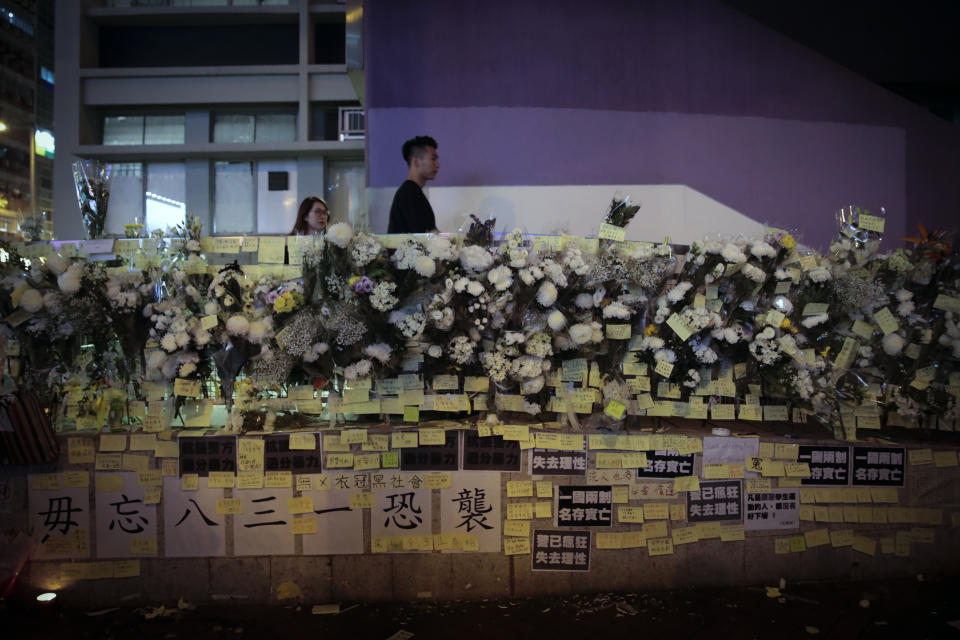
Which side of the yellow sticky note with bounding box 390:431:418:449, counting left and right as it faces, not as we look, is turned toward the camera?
front

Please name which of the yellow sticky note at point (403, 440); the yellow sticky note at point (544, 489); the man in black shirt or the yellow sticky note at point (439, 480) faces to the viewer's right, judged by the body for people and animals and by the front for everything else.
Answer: the man in black shirt

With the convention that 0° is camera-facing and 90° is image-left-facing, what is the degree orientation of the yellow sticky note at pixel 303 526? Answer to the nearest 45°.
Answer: approximately 0°

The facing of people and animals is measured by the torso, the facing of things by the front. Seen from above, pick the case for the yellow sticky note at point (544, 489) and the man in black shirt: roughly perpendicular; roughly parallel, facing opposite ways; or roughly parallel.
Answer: roughly perpendicular

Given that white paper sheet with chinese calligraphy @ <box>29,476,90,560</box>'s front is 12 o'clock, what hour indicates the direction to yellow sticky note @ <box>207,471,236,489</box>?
The yellow sticky note is roughly at 10 o'clock from the white paper sheet with chinese calligraphy.

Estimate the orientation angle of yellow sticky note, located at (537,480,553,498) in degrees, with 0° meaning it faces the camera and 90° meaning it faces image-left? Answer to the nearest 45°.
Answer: approximately 0°

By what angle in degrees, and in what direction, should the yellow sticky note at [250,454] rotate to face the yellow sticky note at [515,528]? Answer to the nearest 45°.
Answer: approximately 90° to its left

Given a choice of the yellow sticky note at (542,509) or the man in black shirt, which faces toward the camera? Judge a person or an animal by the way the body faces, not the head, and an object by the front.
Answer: the yellow sticky note

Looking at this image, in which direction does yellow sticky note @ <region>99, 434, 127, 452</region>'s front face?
toward the camera

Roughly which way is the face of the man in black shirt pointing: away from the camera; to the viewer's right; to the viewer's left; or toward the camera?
to the viewer's right
